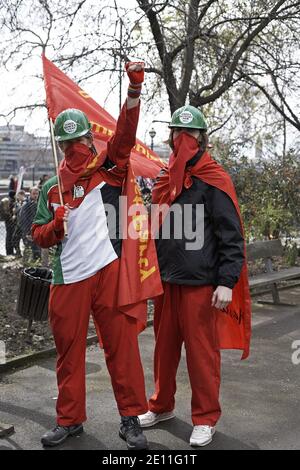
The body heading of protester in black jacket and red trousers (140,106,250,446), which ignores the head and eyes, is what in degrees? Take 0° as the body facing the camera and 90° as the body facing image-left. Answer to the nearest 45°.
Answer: approximately 45°

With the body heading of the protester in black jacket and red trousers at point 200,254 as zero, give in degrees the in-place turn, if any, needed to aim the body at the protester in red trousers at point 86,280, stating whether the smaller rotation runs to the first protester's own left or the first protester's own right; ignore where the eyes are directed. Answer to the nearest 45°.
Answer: approximately 45° to the first protester's own right

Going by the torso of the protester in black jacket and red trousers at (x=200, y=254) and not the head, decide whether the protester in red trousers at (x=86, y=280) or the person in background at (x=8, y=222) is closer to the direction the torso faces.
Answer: the protester in red trousers

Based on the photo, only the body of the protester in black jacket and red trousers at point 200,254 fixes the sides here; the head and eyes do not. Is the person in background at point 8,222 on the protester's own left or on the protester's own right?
on the protester's own right
